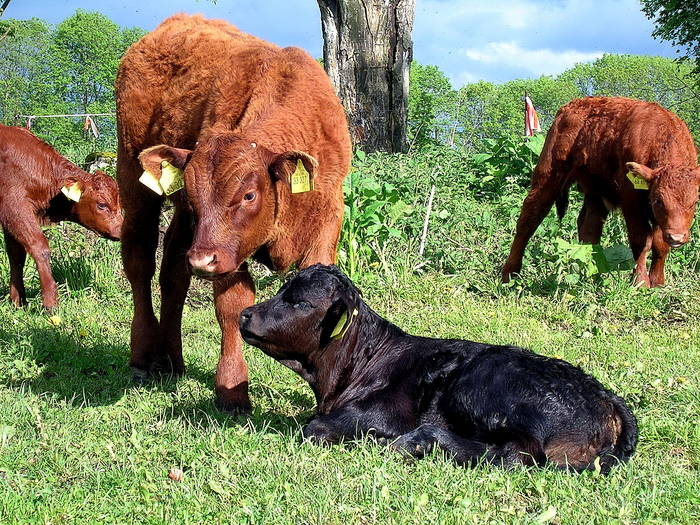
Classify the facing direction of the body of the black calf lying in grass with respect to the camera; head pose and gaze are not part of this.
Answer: to the viewer's left

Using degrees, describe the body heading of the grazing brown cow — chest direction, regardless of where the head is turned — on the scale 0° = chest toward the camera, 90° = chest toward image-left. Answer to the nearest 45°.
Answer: approximately 315°

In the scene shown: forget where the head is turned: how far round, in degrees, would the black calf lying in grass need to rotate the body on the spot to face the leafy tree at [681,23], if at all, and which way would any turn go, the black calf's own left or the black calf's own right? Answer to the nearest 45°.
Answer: approximately 90° to the black calf's own right

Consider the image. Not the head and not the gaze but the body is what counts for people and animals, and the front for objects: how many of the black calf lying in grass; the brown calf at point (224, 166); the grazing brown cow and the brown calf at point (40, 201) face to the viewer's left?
1

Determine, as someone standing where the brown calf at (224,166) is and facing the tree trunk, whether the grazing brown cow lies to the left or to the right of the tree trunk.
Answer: right

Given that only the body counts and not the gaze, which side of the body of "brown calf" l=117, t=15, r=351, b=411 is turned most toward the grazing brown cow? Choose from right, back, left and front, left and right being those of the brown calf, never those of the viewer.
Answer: left

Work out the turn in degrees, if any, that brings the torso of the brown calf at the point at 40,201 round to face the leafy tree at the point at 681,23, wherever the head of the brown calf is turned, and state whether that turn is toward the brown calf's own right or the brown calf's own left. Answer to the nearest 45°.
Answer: approximately 45° to the brown calf's own left

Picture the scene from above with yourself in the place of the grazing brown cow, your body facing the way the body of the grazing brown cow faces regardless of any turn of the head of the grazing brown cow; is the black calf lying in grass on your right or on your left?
on your right

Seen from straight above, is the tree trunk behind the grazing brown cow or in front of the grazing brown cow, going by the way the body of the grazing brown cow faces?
behind

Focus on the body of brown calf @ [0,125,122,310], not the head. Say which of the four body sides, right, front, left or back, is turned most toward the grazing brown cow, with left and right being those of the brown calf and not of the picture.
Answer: front

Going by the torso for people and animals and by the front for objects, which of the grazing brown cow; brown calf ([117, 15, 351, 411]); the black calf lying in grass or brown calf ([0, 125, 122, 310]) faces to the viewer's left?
the black calf lying in grass

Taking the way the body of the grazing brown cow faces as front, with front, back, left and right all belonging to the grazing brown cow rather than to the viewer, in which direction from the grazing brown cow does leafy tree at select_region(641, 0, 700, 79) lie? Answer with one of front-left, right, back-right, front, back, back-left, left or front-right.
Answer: back-left

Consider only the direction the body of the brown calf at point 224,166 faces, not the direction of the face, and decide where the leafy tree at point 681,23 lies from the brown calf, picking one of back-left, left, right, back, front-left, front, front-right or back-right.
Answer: left

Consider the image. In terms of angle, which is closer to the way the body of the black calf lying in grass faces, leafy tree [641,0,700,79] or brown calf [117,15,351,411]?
the brown calf
